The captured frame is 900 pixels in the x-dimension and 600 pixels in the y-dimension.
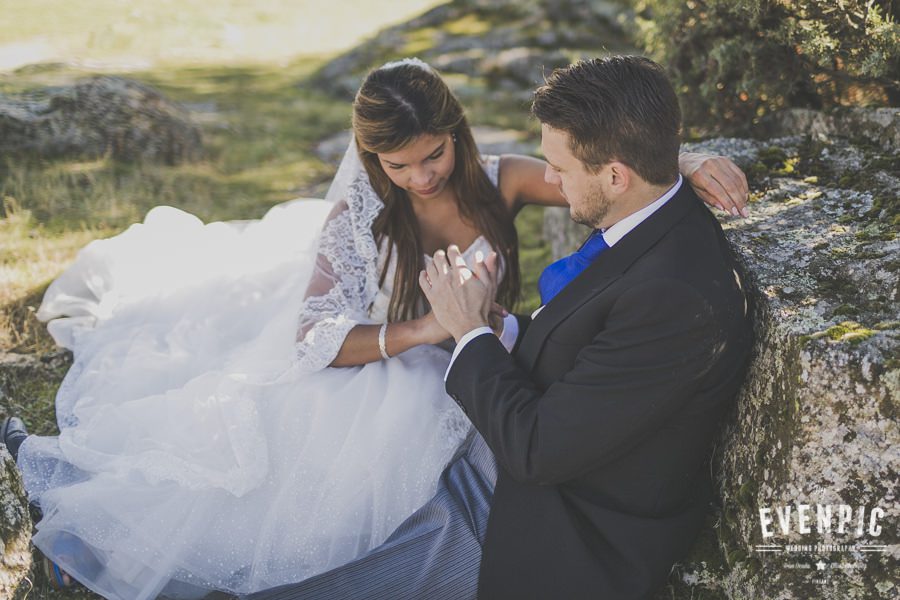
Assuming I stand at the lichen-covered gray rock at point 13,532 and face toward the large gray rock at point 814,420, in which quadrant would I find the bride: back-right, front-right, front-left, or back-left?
front-left

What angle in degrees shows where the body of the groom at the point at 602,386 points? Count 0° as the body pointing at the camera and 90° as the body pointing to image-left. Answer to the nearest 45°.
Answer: approximately 90°

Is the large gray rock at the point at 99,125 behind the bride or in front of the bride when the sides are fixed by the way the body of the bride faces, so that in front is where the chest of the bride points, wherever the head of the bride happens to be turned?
behind

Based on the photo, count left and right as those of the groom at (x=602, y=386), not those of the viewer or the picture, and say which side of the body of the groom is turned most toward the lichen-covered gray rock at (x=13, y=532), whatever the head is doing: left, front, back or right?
front

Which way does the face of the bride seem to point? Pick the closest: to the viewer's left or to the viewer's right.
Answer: to the viewer's right

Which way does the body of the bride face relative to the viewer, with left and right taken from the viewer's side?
facing the viewer and to the right of the viewer

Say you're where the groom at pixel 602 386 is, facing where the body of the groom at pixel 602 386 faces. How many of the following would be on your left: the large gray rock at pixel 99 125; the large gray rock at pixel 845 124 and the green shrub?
0

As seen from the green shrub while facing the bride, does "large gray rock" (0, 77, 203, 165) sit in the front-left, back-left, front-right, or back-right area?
front-right

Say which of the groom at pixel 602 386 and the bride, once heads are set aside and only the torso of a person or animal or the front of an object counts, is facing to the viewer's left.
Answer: the groom

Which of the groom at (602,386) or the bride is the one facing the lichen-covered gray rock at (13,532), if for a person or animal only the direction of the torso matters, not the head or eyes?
the groom

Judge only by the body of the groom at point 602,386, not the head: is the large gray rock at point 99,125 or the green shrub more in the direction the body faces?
the large gray rock

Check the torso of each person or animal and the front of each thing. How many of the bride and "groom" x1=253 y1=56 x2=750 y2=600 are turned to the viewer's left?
1

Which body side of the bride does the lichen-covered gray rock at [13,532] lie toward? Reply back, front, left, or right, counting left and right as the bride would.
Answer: right

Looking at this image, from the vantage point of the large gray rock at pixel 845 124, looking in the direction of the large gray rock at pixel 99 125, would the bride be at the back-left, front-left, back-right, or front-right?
front-left
